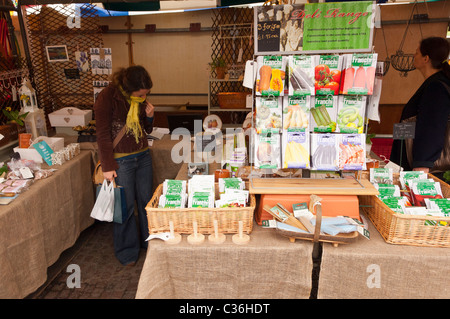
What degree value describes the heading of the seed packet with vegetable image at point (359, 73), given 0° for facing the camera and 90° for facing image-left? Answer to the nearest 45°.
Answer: approximately 0°

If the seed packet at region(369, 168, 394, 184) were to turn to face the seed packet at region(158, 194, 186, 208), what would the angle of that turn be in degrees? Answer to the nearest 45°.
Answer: approximately 45° to its right

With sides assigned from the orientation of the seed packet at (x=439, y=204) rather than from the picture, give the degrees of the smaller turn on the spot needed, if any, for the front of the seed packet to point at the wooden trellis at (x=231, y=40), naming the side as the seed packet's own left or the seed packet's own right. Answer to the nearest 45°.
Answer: approximately 135° to the seed packet's own right

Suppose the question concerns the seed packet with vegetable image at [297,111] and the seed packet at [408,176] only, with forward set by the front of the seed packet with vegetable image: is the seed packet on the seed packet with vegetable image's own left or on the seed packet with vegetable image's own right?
on the seed packet with vegetable image's own left

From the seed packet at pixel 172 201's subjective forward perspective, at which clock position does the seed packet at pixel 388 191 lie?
the seed packet at pixel 388 191 is roughly at 9 o'clock from the seed packet at pixel 172 201.

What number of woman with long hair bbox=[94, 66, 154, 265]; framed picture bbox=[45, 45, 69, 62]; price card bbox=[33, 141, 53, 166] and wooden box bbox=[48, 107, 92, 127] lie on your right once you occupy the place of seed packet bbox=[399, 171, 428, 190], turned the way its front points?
4
